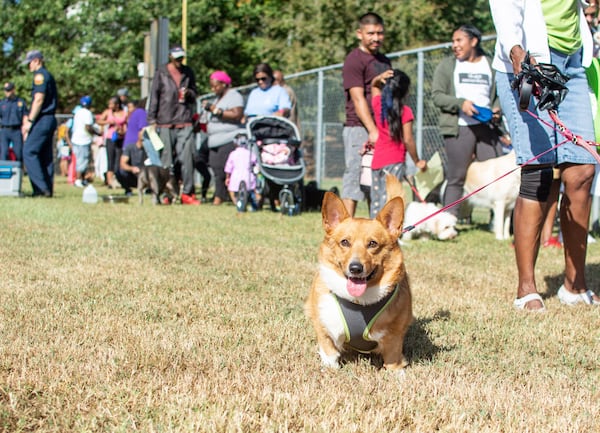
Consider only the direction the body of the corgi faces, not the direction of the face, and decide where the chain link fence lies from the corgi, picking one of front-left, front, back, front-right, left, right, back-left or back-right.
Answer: back

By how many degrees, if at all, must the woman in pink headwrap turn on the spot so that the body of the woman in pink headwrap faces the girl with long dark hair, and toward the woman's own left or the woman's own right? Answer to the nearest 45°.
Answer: approximately 45° to the woman's own left

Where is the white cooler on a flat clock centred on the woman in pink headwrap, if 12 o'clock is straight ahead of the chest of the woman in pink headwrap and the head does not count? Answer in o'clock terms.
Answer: The white cooler is roughly at 2 o'clock from the woman in pink headwrap.

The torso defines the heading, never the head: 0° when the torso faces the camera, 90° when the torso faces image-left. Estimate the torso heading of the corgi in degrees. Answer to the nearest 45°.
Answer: approximately 0°

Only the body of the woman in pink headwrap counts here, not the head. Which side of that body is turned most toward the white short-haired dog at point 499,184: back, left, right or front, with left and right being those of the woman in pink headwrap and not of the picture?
left

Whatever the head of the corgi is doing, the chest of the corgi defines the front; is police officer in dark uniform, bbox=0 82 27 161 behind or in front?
behind
